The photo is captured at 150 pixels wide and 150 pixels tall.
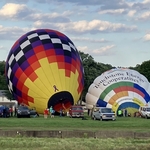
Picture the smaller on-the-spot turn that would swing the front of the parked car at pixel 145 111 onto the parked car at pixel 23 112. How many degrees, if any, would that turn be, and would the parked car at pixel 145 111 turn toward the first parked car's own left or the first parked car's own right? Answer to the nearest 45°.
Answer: approximately 135° to the first parked car's own right

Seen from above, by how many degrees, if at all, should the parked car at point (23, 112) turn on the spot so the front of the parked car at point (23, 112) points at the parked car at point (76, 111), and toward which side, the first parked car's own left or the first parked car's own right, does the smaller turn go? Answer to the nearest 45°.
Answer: approximately 90° to the first parked car's own left

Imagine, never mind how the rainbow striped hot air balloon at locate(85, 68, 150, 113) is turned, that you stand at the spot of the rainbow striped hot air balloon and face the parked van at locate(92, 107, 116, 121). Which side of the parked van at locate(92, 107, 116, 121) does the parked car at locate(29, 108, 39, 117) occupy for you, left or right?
right

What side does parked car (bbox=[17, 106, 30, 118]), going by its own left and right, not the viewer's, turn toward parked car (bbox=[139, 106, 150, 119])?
left

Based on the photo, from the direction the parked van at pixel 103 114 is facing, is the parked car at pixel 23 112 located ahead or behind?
behind

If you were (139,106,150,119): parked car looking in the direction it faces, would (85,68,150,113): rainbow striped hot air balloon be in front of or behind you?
behind

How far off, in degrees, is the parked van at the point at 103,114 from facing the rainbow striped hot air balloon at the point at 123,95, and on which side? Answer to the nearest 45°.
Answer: approximately 135° to its left

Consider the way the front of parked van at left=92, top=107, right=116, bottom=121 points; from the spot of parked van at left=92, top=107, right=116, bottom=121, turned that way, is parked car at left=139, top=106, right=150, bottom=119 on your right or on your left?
on your left

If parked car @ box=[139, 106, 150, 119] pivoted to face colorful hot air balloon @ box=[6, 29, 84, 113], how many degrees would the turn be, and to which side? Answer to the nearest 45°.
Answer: approximately 135° to its right

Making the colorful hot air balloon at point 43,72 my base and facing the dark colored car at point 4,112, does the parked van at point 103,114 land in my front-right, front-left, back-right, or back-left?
back-left
